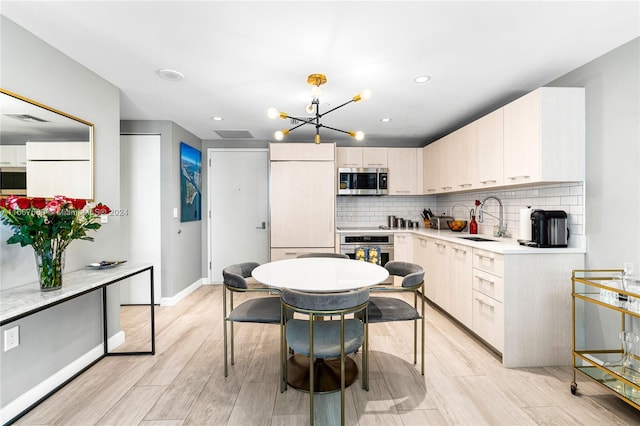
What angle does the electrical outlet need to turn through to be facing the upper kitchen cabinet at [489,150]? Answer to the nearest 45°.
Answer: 0° — it already faces it

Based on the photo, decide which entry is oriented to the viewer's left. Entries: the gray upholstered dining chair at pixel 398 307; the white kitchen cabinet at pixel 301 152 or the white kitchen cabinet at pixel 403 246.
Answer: the gray upholstered dining chair

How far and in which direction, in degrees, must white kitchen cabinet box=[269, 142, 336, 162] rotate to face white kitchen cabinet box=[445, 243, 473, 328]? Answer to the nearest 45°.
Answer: approximately 45° to its left

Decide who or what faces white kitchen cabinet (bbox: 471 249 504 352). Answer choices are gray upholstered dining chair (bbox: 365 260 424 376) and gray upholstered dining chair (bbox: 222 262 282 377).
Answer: gray upholstered dining chair (bbox: 222 262 282 377)

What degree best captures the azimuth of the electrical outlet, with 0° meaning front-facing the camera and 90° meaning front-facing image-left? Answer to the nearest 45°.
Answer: approximately 315°

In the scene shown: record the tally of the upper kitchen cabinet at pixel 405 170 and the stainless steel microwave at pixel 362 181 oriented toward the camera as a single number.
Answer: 2

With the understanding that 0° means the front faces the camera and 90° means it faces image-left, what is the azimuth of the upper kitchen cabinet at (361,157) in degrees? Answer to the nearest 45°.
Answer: approximately 0°

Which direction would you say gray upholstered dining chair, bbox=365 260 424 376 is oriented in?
to the viewer's left

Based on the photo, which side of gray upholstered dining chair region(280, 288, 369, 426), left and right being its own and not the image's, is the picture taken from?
back

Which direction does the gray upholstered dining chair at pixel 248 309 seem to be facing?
to the viewer's right

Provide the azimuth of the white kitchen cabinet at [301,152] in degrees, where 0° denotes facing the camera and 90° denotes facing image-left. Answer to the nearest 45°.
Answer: approximately 0°

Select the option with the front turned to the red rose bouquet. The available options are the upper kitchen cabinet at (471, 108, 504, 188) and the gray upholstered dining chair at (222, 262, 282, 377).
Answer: the upper kitchen cabinet
